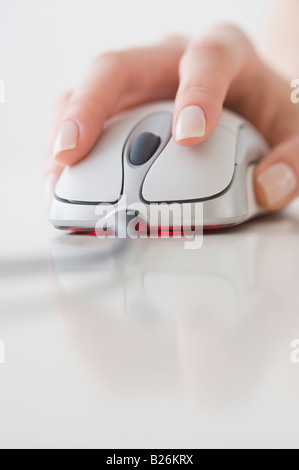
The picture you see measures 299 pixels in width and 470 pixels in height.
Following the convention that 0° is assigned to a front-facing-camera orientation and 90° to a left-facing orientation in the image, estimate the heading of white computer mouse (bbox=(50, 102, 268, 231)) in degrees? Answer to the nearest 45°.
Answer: approximately 0°
